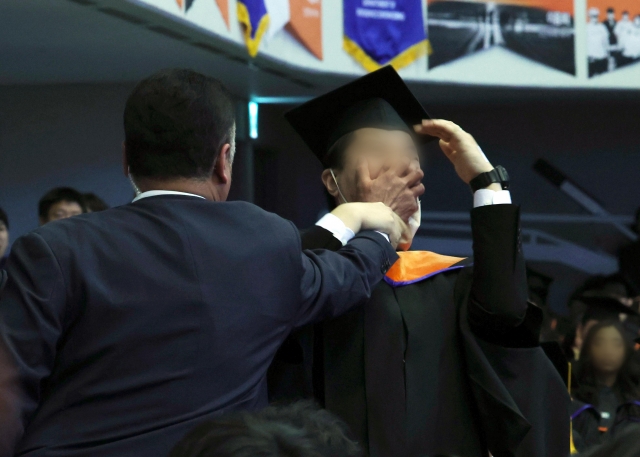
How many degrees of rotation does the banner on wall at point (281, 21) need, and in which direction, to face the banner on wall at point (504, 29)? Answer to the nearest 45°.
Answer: approximately 135° to its left

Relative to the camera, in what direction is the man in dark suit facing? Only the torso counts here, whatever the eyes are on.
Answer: away from the camera

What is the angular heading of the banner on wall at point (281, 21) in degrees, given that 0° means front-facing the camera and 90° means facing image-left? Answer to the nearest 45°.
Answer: approximately 0°

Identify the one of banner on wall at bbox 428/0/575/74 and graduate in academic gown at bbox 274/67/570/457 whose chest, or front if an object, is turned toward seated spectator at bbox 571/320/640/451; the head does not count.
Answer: the banner on wall

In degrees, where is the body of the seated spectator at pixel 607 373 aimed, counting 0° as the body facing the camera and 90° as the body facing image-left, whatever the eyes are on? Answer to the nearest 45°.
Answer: approximately 0°
